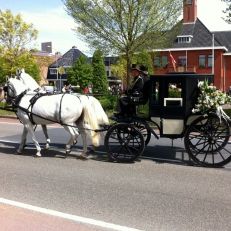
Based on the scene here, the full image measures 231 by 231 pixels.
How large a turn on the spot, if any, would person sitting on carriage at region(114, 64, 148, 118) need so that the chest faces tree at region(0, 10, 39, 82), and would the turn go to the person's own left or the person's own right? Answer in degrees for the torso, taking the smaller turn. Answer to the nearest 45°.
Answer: approximately 90° to the person's own right

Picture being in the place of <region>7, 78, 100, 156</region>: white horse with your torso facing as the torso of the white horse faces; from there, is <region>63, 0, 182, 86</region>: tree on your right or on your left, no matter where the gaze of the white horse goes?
on your right

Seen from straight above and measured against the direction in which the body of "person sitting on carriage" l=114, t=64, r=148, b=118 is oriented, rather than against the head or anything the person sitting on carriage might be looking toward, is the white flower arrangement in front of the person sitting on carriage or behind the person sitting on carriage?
behind

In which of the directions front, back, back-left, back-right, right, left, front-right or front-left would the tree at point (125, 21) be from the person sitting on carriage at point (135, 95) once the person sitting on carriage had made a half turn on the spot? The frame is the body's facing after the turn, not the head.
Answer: left

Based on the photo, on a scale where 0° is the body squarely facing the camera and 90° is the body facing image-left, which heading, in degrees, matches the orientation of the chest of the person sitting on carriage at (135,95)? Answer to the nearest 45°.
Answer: approximately 90°

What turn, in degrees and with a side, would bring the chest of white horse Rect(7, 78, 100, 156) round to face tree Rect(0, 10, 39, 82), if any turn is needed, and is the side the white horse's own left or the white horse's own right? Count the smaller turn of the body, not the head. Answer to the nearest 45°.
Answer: approximately 90° to the white horse's own right

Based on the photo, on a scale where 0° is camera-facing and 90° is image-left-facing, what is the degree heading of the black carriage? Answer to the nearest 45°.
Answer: approximately 90°

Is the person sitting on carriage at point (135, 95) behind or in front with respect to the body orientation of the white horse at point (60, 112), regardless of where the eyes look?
behind

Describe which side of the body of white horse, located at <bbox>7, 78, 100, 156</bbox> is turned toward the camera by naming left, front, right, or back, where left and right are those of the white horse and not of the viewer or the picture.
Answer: left

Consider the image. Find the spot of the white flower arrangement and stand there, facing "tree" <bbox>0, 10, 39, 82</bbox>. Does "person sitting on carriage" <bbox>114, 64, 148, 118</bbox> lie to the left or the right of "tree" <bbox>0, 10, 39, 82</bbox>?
left

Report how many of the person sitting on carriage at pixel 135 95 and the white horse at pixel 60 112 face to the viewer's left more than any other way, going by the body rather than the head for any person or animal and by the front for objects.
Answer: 2

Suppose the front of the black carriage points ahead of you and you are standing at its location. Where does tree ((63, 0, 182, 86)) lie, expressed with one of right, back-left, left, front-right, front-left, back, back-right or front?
right
